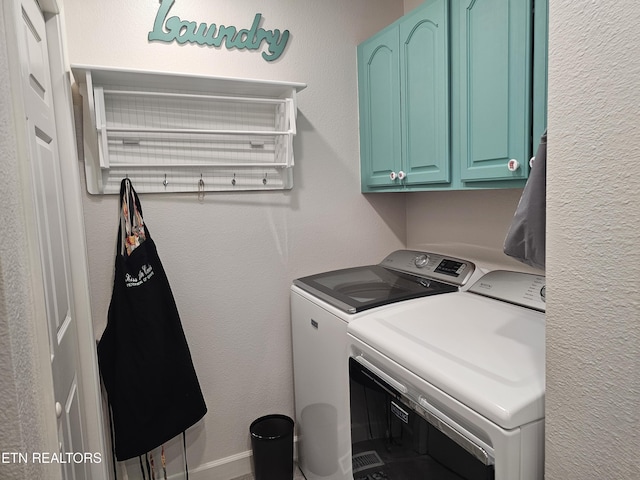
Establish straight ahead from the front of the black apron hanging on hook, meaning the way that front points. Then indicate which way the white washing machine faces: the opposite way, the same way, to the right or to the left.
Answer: to the right

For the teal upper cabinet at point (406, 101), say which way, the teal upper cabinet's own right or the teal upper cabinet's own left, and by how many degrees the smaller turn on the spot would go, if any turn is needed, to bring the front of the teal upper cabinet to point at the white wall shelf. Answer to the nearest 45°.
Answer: approximately 45° to the teal upper cabinet's own right

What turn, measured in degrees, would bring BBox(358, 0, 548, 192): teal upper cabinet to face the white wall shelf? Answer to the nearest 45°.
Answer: approximately 45° to its right

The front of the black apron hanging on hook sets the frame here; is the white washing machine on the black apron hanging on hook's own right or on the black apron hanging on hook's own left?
on the black apron hanging on hook's own left

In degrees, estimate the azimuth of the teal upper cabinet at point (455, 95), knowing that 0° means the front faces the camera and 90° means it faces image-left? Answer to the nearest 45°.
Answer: approximately 45°

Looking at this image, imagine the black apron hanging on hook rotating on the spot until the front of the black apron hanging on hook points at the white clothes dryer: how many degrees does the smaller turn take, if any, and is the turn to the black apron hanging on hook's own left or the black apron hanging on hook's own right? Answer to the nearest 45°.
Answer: approximately 45° to the black apron hanging on hook's own left

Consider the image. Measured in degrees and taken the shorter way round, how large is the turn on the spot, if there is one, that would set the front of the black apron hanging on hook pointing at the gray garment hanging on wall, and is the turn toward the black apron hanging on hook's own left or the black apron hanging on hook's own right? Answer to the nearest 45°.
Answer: approximately 45° to the black apron hanging on hook's own left

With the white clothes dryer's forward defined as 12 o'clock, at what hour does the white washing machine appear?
The white washing machine is roughly at 3 o'clock from the white clothes dryer.

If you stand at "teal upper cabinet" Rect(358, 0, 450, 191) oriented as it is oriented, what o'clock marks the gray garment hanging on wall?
The gray garment hanging on wall is roughly at 10 o'clock from the teal upper cabinet.

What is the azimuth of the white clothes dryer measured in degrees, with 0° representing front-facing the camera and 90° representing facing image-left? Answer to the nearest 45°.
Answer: approximately 45°
